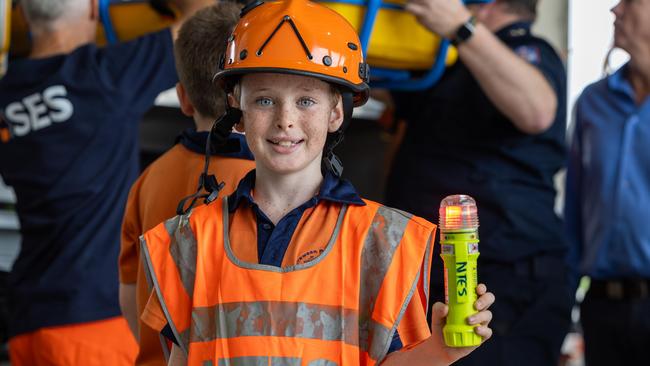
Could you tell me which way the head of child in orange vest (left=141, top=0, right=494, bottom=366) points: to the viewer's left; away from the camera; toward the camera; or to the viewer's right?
toward the camera

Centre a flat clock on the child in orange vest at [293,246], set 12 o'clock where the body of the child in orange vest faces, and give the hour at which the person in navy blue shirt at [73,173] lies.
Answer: The person in navy blue shirt is roughly at 5 o'clock from the child in orange vest.

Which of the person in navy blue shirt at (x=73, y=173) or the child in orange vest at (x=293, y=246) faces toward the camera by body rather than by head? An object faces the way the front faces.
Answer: the child in orange vest

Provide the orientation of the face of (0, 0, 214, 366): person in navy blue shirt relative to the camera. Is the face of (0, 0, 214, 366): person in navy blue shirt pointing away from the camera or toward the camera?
away from the camera

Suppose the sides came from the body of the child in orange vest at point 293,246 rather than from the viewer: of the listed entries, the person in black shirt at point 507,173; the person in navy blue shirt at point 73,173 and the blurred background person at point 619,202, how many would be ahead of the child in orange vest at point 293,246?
0

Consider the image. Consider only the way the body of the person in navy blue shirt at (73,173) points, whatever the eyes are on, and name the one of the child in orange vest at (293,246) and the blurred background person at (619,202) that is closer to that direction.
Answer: the blurred background person

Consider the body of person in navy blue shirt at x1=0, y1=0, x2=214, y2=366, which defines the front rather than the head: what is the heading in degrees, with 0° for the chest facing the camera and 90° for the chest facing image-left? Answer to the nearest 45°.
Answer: approximately 225°

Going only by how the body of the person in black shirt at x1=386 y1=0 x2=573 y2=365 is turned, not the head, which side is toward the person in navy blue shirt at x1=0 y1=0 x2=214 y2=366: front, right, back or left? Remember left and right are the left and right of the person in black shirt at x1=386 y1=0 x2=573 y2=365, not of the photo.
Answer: front

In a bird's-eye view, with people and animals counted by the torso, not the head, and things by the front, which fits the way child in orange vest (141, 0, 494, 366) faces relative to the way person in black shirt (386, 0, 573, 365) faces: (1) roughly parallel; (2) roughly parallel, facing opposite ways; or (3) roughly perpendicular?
roughly perpendicular

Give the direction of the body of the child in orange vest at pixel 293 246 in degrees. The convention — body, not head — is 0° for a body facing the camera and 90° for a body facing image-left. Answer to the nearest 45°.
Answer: approximately 0°

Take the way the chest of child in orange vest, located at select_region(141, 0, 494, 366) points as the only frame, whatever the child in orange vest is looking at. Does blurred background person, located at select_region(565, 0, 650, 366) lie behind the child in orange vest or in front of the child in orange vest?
behind

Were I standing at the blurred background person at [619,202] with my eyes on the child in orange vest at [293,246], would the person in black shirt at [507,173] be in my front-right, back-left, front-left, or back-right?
front-right

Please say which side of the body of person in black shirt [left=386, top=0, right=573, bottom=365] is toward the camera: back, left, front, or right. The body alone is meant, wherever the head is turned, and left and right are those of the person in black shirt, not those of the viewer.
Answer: left

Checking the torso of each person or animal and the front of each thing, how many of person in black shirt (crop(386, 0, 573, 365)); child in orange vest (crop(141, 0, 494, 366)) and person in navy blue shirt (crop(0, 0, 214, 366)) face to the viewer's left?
1

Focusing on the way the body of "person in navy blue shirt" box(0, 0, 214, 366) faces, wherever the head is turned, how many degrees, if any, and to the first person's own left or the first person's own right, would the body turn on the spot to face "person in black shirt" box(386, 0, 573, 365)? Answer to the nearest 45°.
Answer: approximately 45° to the first person's own right

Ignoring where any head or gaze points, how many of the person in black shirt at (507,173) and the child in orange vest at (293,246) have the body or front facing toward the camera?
1
